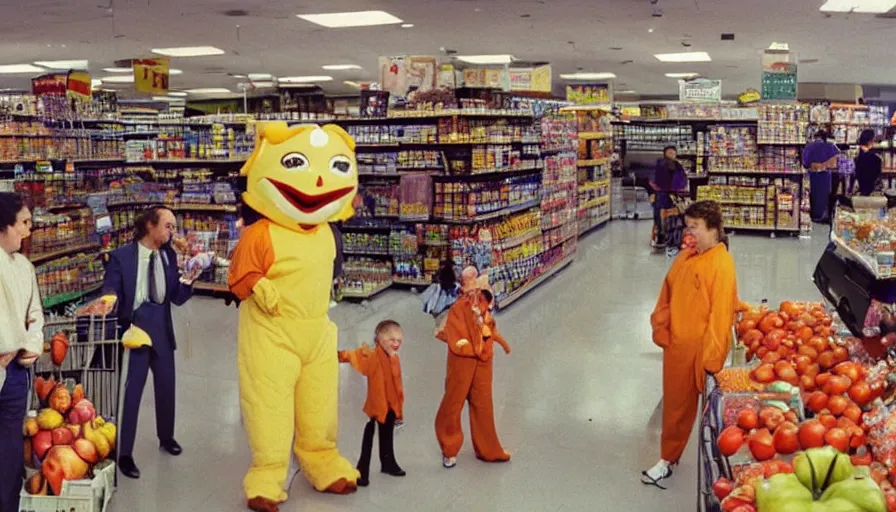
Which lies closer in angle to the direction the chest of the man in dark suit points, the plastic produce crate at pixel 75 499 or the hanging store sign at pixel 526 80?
the plastic produce crate

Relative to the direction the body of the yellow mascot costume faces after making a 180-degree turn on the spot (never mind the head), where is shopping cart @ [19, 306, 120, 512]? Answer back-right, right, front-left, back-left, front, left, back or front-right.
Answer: front-left

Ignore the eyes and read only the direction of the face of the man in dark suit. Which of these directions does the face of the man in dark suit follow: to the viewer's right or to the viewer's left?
to the viewer's right

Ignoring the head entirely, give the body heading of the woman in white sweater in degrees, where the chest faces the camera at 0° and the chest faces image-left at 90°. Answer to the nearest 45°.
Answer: approximately 315°

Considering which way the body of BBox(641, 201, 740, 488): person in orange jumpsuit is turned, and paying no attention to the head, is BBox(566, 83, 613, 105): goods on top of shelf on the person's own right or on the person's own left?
on the person's own right

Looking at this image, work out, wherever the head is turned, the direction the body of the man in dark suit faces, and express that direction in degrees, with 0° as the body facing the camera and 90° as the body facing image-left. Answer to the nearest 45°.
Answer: approximately 315°

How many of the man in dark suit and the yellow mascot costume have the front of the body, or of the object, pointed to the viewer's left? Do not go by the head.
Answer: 0

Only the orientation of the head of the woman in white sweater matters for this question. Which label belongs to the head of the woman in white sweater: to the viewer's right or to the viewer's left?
to the viewer's right
